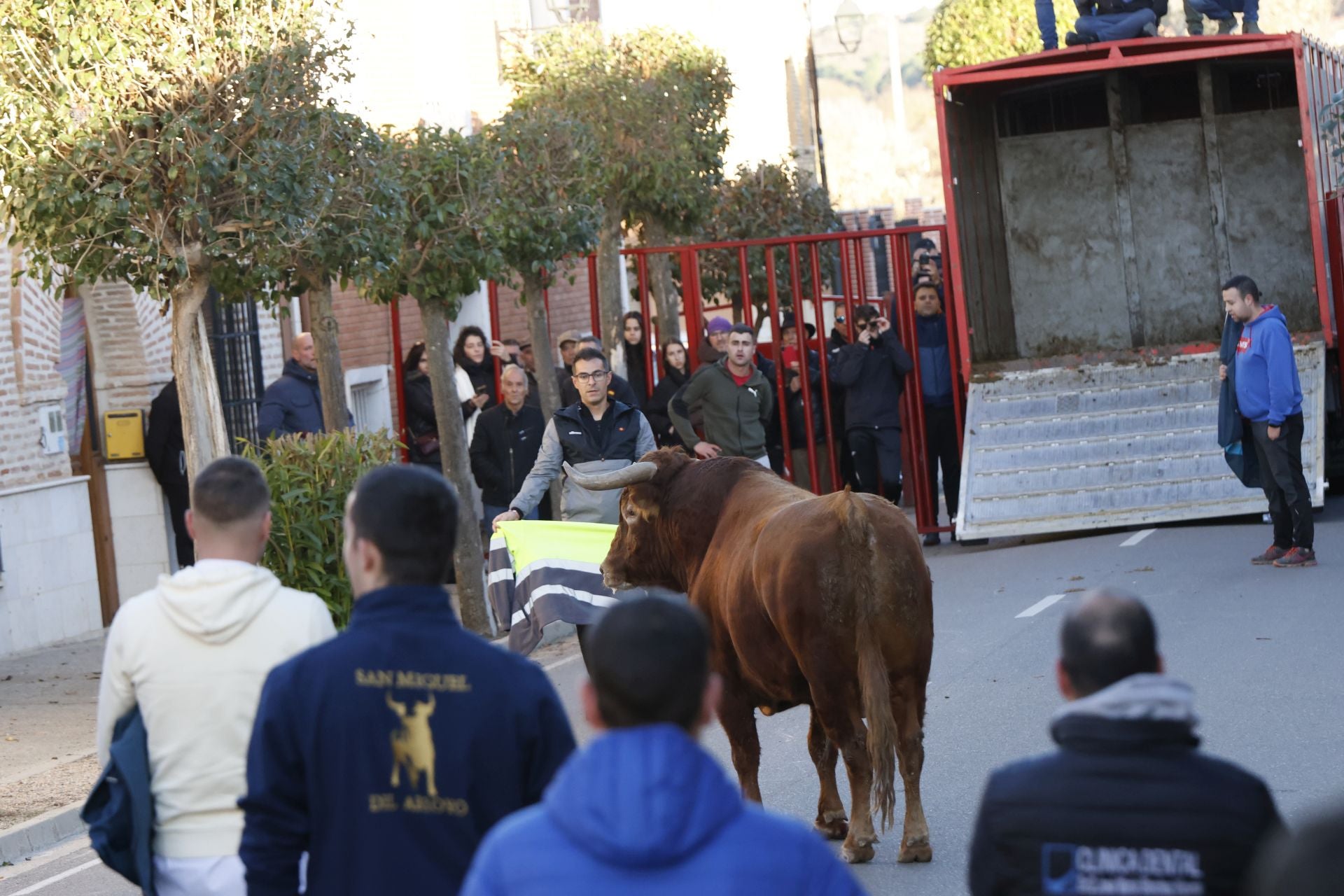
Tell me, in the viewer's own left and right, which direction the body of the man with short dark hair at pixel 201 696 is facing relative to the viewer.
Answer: facing away from the viewer

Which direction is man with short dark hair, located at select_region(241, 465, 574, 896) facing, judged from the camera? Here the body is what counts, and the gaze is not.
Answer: away from the camera

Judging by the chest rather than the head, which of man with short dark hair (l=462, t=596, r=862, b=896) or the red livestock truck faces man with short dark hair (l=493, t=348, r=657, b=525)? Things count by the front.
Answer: man with short dark hair (l=462, t=596, r=862, b=896)

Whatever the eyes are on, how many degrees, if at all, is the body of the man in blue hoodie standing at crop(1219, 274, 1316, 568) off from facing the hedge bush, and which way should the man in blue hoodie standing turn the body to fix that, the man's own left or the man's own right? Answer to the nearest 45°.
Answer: approximately 45° to the man's own left

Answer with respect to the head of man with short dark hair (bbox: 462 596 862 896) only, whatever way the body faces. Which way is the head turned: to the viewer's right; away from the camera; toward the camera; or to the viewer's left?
away from the camera

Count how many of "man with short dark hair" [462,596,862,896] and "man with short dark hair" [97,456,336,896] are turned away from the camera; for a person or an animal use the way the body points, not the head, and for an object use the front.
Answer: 2

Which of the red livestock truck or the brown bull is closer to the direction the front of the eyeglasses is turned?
the brown bull

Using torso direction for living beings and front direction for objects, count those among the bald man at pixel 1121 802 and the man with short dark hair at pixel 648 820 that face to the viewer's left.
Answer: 0

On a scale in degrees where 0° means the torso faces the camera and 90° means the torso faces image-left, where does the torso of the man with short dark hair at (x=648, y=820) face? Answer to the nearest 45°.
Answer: approximately 180°

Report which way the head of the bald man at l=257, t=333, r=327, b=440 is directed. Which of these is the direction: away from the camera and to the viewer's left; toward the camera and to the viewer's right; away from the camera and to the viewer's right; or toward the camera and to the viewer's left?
toward the camera and to the viewer's right

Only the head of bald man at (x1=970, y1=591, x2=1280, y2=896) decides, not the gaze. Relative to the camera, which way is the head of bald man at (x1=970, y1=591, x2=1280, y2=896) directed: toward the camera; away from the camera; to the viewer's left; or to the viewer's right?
away from the camera
